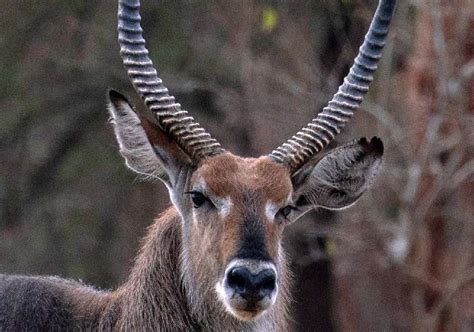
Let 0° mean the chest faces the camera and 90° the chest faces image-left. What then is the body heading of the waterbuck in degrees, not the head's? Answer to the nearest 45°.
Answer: approximately 315°
